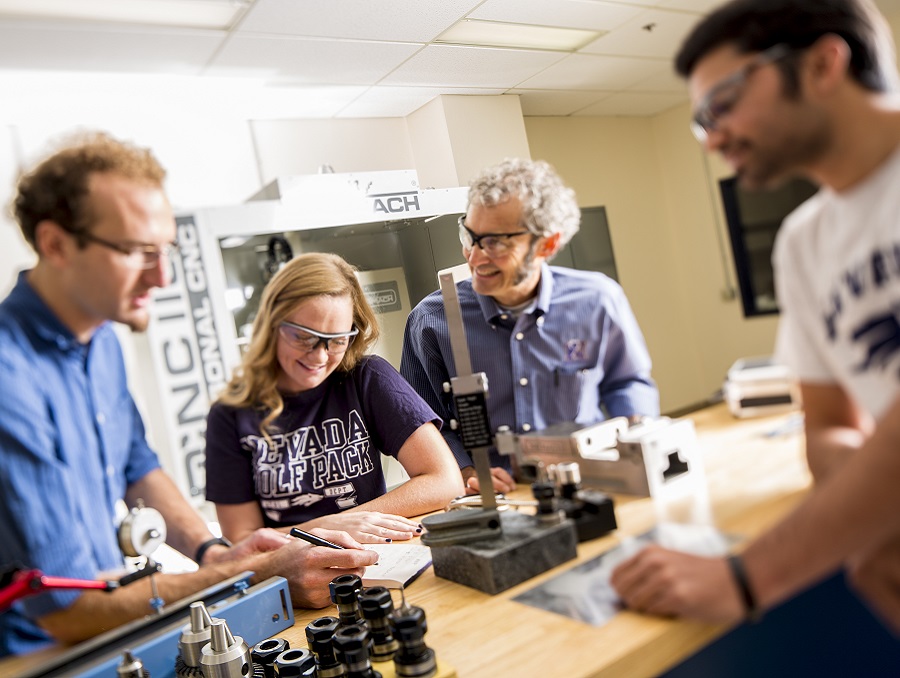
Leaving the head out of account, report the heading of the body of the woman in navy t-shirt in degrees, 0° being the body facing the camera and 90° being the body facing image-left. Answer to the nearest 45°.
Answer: approximately 0°

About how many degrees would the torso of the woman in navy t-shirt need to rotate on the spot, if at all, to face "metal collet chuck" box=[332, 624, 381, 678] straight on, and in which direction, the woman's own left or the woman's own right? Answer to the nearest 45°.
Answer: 0° — they already face it
